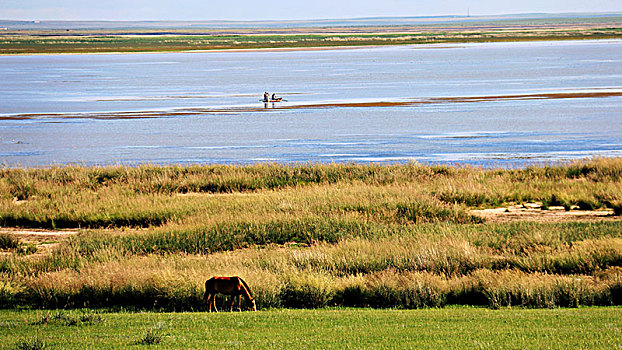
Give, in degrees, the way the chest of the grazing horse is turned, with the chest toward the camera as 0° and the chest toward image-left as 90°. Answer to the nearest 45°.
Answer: approximately 270°
